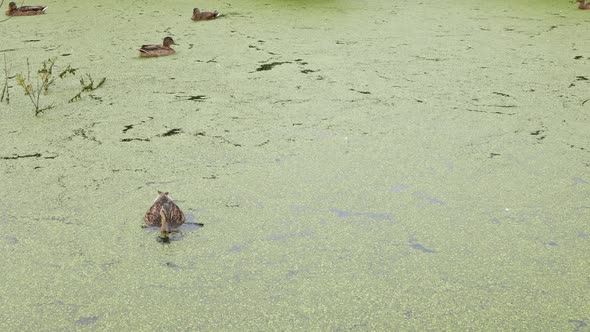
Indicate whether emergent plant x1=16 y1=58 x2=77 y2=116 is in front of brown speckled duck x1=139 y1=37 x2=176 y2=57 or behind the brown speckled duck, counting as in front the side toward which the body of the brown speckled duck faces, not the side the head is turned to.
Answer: behind

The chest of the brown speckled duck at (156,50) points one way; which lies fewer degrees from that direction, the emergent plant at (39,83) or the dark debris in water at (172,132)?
the dark debris in water

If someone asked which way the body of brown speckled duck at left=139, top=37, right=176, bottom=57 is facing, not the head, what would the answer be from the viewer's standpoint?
to the viewer's right
